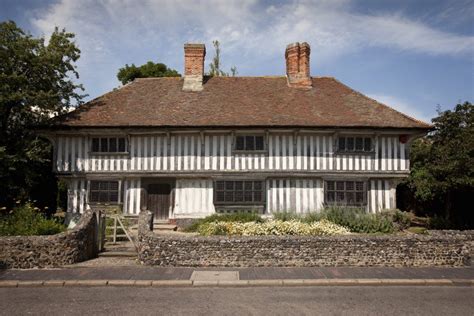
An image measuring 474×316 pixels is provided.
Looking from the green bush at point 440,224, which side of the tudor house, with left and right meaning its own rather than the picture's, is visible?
left

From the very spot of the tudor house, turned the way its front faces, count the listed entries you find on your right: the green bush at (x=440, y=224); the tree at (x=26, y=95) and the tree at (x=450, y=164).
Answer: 1

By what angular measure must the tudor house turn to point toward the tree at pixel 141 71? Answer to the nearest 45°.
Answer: approximately 135° to its right

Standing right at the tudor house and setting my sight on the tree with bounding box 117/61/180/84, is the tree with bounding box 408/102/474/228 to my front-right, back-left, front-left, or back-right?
back-right

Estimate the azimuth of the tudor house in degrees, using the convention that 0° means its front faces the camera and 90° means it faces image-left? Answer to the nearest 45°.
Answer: approximately 0°

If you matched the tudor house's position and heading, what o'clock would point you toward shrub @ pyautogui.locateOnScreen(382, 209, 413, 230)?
The shrub is roughly at 9 o'clock from the tudor house.

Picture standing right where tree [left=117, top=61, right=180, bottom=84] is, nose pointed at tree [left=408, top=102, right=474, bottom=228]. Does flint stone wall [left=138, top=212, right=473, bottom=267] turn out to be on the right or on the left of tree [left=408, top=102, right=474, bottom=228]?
right

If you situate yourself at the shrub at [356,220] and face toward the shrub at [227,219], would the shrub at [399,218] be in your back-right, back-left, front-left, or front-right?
back-right
